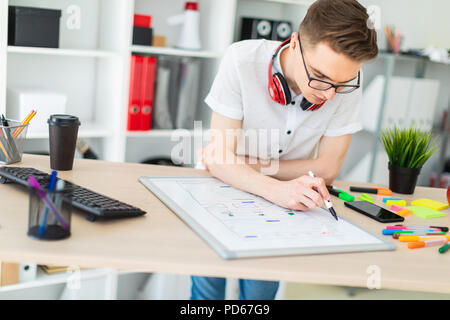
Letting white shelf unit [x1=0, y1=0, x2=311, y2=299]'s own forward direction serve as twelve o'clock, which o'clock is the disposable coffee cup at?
The disposable coffee cup is roughly at 12 o'clock from the white shelf unit.

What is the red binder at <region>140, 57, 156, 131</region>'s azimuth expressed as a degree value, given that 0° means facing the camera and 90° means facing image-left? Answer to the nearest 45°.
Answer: approximately 0°

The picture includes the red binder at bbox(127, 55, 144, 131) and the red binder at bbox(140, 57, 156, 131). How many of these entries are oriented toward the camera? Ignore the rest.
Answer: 2
